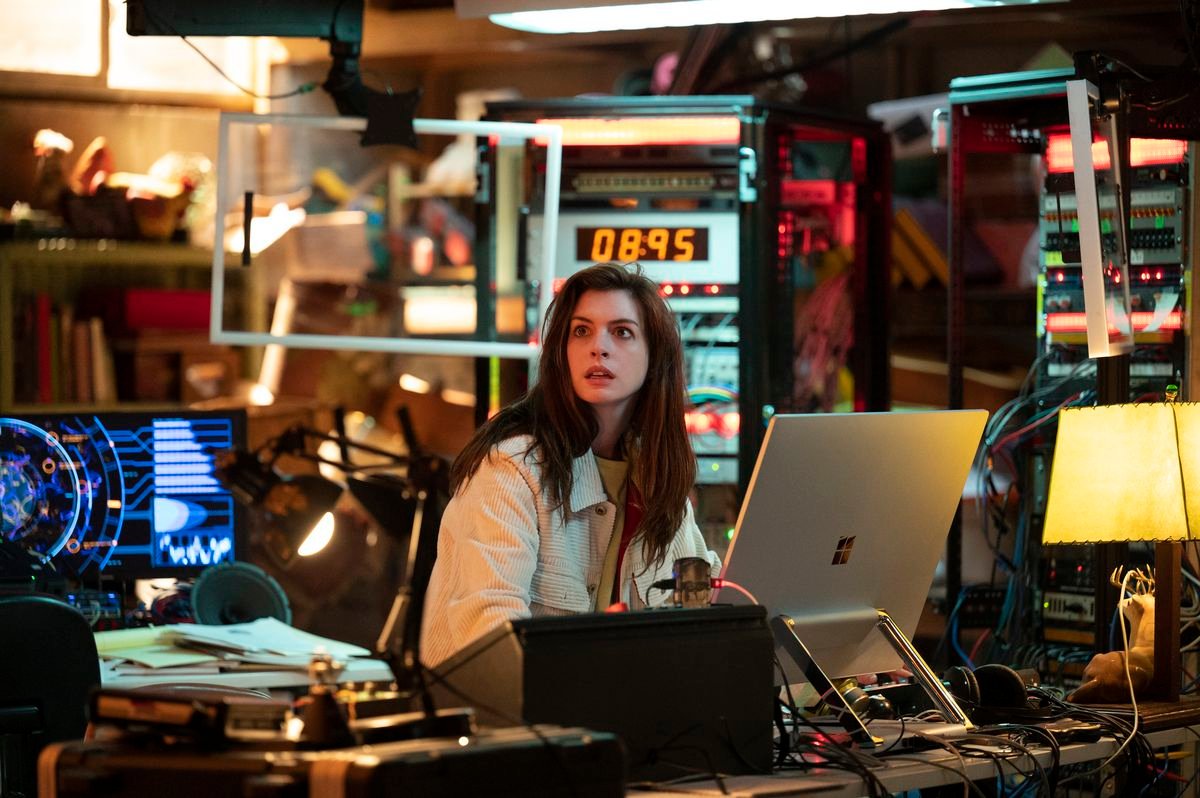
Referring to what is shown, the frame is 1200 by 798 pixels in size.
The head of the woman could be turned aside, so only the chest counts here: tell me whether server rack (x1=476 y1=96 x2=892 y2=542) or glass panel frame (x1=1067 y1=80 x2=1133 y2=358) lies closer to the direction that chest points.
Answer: the glass panel frame

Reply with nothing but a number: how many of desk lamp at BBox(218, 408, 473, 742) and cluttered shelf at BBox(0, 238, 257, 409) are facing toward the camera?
1

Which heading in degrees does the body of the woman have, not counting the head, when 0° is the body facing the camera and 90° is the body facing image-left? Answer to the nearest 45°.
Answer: approximately 315°

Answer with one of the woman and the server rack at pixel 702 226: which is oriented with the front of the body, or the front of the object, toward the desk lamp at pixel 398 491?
the server rack

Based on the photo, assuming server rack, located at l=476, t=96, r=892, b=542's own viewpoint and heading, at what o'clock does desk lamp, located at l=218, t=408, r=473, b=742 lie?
The desk lamp is roughly at 12 o'clock from the server rack.

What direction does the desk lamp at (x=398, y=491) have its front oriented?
to the viewer's left

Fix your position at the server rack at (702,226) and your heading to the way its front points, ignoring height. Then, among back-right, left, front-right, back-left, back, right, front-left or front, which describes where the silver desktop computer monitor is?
front-left

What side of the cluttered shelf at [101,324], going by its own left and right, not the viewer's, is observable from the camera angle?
front

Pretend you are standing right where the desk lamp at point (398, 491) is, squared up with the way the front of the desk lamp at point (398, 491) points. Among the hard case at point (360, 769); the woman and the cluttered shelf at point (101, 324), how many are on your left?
2

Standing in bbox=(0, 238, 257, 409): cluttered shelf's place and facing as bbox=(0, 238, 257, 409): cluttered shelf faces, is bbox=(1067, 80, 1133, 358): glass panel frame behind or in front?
in front

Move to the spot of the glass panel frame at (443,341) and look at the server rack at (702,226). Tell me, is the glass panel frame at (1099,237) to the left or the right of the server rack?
right
